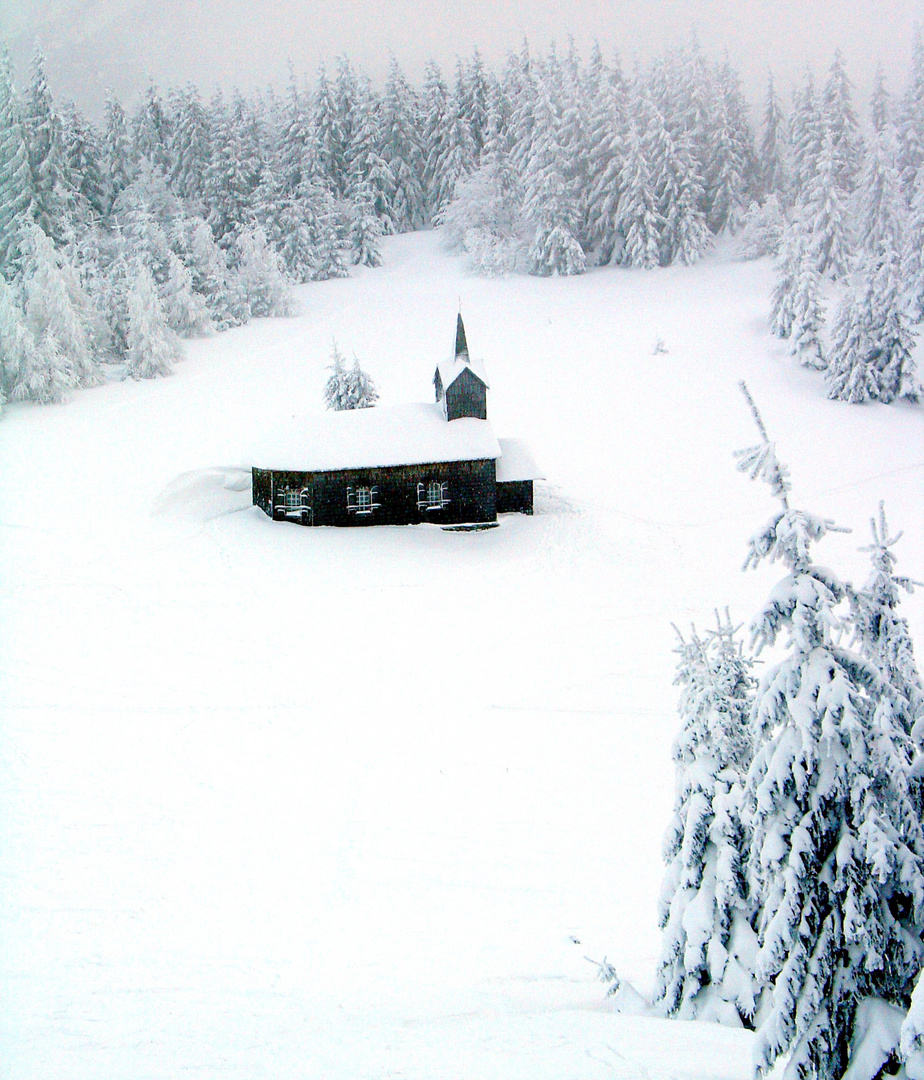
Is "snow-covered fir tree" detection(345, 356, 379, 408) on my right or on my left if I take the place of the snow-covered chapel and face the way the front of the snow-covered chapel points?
on my left

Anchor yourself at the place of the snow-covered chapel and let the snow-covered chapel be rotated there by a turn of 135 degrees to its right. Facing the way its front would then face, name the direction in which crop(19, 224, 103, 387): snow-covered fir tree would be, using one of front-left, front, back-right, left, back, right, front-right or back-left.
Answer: right

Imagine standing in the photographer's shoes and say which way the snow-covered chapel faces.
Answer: facing to the right of the viewer

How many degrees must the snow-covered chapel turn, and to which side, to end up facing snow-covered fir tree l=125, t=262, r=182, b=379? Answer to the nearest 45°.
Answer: approximately 135° to its left

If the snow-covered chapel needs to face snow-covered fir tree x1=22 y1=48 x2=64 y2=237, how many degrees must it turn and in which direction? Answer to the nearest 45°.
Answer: approximately 135° to its left

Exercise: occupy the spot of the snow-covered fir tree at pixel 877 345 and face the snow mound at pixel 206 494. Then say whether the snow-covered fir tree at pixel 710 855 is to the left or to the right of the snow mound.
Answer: left

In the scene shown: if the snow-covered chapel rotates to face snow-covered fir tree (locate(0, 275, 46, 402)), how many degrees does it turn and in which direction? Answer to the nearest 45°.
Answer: approximately 135° to its left

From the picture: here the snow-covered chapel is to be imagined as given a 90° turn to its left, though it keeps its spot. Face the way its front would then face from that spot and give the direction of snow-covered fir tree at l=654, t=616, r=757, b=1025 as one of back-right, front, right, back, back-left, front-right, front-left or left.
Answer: back

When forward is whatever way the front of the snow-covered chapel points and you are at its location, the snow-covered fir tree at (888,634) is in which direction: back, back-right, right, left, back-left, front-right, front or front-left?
right

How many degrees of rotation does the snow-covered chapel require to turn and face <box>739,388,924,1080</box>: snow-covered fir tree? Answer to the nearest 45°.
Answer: approximately 90° to its right
